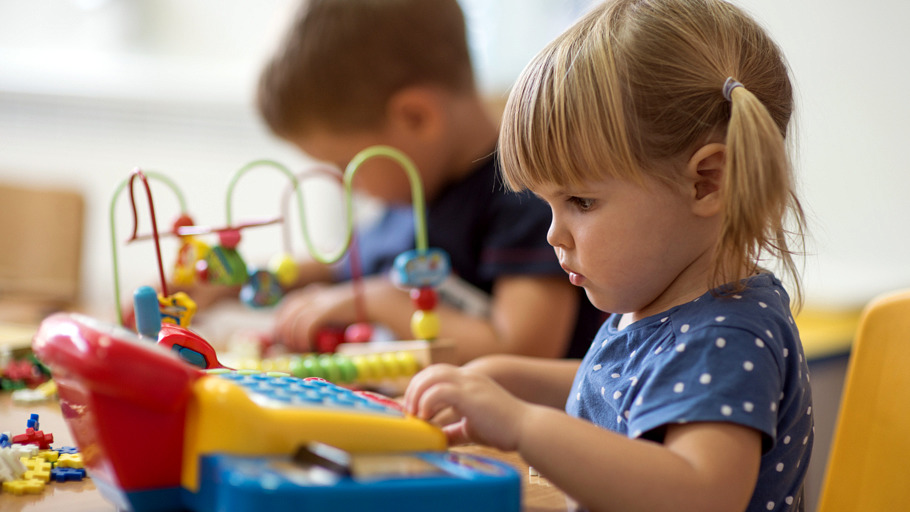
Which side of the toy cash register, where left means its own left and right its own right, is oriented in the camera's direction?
right

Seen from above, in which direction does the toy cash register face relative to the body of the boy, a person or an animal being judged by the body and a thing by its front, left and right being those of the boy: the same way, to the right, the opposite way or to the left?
the opposite way

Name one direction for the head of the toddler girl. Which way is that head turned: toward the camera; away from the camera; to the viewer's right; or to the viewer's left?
to the viewer's left

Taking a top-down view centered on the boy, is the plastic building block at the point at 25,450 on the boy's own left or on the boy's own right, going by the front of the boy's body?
on the boy's own left

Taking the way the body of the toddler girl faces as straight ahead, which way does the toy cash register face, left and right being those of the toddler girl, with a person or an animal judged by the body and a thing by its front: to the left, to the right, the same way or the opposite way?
the opposite way

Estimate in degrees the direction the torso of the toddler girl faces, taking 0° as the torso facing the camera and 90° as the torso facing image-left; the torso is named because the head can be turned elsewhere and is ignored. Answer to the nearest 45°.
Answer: approximately 90°

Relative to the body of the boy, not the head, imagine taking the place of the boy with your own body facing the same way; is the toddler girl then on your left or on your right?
on your left

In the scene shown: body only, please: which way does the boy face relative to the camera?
to the viewer's left
